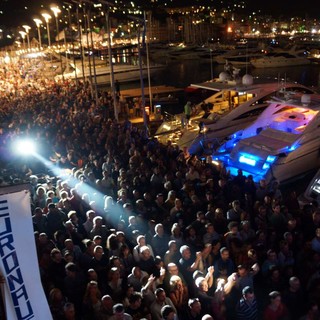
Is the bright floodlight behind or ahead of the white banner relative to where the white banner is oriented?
behind

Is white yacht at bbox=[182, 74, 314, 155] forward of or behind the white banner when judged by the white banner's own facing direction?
behind

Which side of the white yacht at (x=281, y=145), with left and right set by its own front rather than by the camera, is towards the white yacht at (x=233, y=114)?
left

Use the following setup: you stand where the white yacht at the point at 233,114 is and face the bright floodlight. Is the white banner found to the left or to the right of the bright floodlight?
left

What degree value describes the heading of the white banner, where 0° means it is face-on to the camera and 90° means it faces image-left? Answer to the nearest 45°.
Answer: approximately 0°

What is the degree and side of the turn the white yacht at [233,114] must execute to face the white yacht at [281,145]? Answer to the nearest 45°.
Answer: approximately 90° to its right
